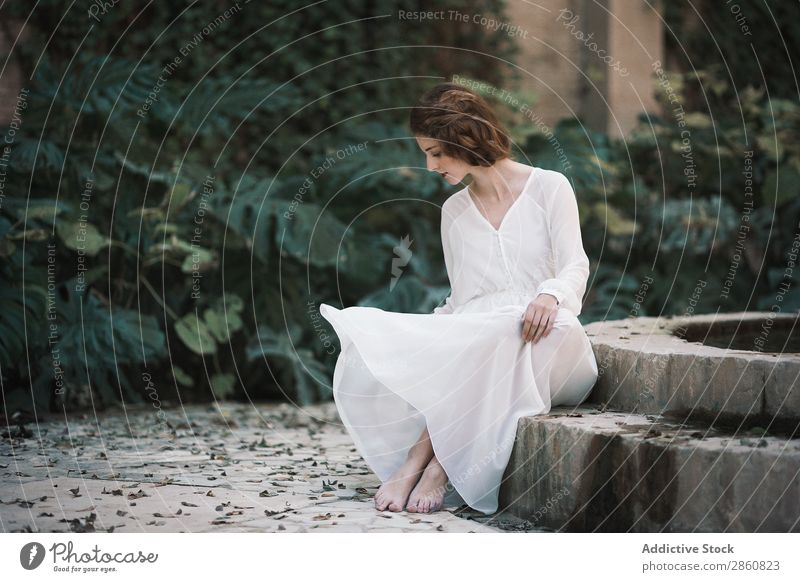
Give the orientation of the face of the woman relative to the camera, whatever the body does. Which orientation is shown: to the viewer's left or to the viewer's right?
to the viewer's left

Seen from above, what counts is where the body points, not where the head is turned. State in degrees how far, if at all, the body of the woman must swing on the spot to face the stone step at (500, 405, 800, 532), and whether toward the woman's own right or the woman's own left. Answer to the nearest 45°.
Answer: approximately 90° to the woman's own left

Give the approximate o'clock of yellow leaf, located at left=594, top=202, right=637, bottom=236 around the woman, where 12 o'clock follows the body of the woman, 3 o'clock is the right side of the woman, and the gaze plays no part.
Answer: The yellow leaf is roughly at 5 o'clock from the woman.

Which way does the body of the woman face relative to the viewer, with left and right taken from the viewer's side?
facing the viewer and to the left of the viewer
